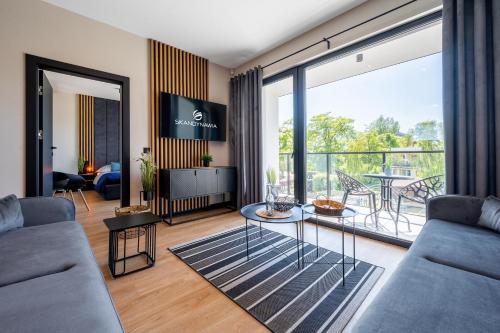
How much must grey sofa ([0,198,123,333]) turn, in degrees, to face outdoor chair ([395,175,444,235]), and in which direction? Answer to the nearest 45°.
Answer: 0° — it already faces it

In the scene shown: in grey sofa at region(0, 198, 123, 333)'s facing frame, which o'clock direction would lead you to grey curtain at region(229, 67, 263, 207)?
The grey curtain is roughly at 11 o'clock from the grey sofa.

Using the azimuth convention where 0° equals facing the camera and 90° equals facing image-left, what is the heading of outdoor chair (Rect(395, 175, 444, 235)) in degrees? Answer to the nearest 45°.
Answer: approximately 90°

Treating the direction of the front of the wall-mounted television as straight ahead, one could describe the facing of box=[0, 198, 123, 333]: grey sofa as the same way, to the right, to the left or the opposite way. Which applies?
to the left

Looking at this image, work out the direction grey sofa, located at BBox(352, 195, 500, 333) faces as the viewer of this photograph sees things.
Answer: facing to the left of the viewer

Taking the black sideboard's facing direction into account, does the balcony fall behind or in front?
in front

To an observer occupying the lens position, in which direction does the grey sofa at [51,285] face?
facing to the right of the viewer

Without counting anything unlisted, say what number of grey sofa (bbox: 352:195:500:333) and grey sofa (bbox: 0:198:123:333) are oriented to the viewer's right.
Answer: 1

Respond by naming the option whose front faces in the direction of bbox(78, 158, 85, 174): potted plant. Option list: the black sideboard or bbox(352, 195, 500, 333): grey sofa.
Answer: the grey sofa

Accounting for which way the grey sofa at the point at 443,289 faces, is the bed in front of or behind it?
in front

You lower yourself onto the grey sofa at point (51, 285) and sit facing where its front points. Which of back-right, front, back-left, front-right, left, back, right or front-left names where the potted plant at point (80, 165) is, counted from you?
left

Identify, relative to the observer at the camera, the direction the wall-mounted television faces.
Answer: facing the viewer and to the right of the viewer
